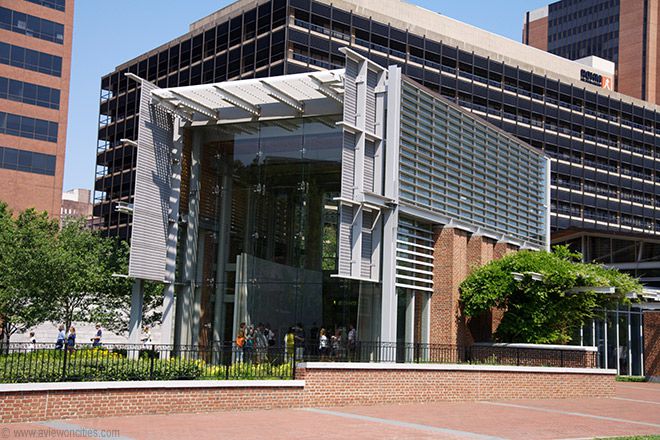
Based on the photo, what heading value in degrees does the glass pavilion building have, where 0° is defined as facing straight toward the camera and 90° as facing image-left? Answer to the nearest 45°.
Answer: approximately 45°

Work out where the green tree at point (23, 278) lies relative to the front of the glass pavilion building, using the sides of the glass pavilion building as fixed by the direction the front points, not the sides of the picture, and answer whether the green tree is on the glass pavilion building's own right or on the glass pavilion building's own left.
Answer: on the glass pavilion building's own right

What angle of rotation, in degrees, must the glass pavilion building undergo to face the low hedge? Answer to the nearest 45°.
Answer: approximately 45° to its left

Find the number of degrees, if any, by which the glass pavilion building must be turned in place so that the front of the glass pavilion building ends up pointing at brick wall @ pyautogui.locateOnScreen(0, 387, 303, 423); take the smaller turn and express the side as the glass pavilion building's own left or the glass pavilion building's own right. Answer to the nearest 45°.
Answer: approximately 45° to the glass pavilion building's own left

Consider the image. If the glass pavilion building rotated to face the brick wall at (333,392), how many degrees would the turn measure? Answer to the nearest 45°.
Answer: approximately 45° to its left

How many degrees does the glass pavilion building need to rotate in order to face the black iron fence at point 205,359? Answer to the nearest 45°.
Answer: approximately 45° to its left
